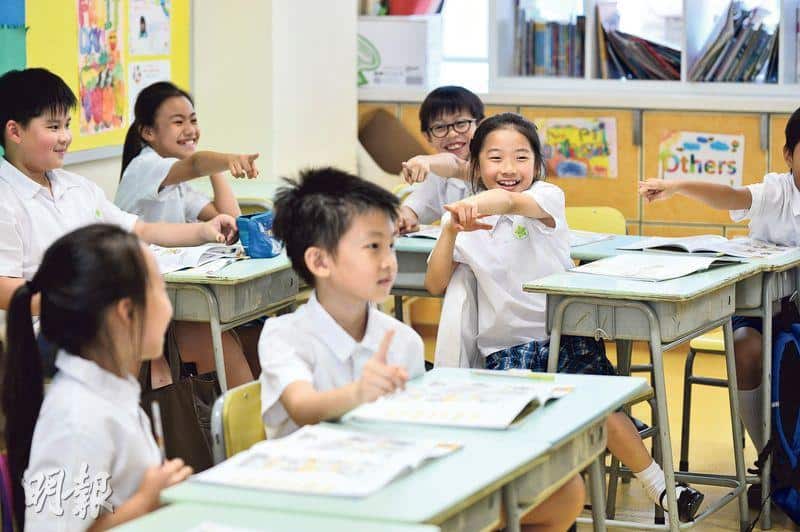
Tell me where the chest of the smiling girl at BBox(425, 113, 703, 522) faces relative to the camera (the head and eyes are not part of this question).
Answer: toward the camera

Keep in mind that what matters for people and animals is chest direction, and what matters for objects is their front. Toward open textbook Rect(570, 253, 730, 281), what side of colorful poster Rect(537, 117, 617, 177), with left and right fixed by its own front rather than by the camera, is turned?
front

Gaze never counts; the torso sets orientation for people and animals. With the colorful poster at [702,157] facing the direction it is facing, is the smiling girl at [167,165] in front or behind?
in front

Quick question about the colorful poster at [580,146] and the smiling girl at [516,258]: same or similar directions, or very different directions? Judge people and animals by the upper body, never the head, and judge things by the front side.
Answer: same or similar directions

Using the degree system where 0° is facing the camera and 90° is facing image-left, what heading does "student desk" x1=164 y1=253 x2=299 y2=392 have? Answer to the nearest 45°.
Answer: approximately 135°

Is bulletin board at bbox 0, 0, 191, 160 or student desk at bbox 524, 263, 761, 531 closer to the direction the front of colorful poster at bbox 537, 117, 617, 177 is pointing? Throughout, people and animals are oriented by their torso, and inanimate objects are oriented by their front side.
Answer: the student desk

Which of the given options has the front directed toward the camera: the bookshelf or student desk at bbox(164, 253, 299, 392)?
the bookshelf

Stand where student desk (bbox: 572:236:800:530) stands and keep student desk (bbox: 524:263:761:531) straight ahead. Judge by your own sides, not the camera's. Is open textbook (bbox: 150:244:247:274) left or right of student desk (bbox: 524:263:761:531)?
right

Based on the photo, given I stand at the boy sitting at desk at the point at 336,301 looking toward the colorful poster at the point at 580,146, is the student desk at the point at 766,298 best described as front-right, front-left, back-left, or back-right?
front-right

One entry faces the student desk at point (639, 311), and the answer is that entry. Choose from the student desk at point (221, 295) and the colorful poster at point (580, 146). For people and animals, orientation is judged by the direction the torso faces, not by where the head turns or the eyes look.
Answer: the colorful poster

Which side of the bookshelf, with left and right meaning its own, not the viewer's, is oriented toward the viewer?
front

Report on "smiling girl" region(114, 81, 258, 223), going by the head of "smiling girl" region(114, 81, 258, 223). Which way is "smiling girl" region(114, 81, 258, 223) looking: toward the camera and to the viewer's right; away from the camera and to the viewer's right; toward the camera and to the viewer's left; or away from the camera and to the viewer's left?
toward the camera and to the viewer's right

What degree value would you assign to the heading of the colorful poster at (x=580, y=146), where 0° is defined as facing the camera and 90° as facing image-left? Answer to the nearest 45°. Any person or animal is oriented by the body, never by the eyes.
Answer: approximately 0°

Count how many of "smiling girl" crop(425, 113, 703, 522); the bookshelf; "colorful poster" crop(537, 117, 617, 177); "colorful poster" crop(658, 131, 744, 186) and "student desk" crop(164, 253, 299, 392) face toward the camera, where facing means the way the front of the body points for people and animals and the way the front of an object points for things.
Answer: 4

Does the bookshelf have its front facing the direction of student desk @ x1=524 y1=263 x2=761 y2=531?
yes

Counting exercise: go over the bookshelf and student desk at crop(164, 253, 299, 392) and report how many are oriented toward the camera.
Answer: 1

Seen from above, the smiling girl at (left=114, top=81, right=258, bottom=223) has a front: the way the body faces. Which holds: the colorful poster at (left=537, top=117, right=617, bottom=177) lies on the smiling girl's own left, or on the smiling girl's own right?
on the smiling girl's own left
